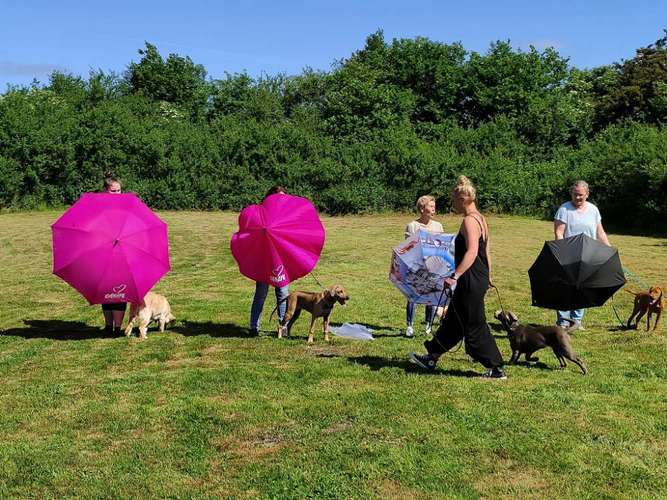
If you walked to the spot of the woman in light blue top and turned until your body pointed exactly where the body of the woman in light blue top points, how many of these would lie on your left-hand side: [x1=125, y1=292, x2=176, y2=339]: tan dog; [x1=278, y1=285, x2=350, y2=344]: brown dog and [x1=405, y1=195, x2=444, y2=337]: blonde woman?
0

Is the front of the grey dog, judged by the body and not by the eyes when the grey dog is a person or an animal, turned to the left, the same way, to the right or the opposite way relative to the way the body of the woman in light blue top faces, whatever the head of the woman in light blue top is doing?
to the right

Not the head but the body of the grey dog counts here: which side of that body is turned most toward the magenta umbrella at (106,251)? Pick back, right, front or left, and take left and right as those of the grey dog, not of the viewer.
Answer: front

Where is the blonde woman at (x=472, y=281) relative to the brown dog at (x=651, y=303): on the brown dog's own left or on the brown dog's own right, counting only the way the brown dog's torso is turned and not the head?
on the brown dog's own right

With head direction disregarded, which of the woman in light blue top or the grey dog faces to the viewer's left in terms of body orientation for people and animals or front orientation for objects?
the grey dog

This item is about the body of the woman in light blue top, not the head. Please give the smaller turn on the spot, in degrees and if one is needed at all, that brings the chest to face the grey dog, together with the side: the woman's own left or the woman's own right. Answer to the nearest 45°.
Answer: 0° — they already face it

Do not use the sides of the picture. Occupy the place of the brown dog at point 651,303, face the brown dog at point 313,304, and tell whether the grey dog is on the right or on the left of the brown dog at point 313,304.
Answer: left

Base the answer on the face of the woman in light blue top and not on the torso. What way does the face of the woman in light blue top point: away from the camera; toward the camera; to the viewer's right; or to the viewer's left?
toward the camera

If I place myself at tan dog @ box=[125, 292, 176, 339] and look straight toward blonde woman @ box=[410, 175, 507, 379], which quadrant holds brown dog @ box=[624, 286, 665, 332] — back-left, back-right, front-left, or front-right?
front-left

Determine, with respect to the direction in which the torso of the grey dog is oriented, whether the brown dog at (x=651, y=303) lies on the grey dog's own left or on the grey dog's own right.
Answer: on the grey dog's own right

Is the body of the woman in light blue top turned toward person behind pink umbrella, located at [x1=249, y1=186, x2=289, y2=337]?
no

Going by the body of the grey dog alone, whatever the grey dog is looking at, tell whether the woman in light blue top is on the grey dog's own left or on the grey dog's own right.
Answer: on the grey dog's own right

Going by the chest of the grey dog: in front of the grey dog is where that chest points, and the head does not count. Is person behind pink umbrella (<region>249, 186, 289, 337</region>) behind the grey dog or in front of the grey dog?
in front

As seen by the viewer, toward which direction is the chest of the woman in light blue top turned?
toward the camera

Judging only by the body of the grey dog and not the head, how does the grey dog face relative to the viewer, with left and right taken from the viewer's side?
facing to the left of the viewer

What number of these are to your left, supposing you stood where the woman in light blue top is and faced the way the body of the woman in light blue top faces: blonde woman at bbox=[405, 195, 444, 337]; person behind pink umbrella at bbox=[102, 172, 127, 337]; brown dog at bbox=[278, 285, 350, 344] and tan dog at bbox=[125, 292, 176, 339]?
0

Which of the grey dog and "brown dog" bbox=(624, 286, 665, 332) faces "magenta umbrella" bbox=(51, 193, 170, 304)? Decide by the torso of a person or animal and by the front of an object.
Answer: the grey dog

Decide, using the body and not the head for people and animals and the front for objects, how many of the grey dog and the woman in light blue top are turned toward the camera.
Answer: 1

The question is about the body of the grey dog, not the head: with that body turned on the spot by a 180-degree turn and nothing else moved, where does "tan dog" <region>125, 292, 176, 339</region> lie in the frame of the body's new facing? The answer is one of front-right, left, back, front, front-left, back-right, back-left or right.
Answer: back
